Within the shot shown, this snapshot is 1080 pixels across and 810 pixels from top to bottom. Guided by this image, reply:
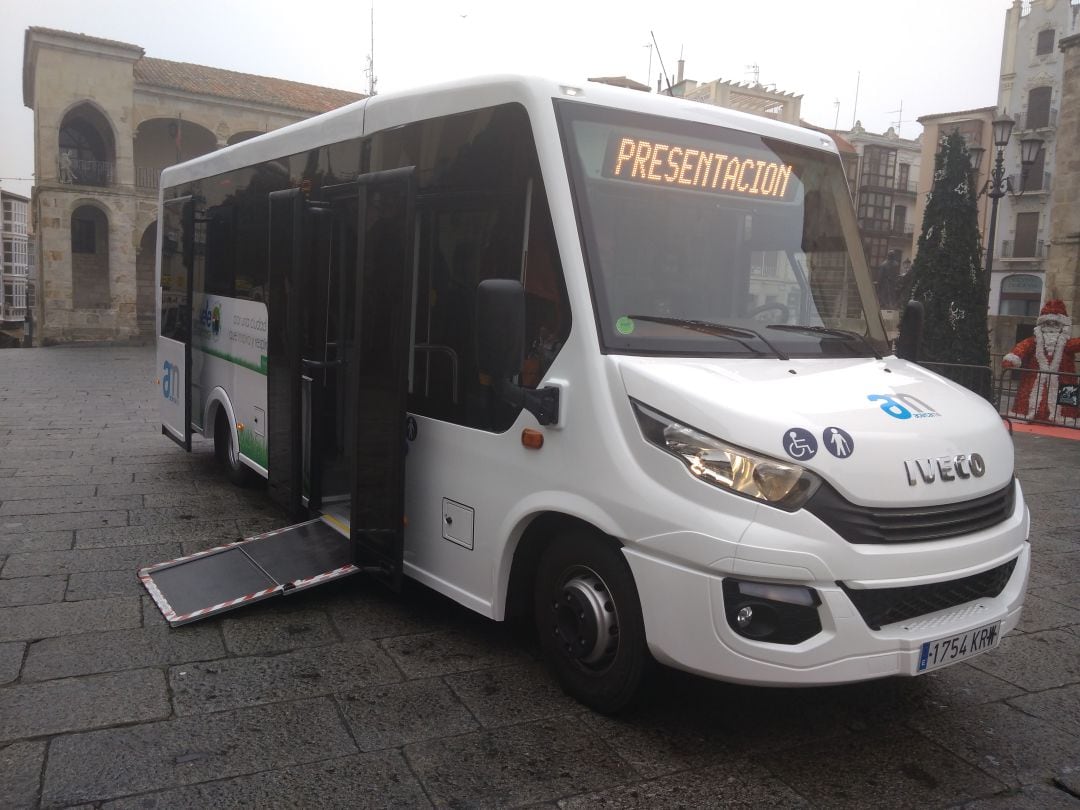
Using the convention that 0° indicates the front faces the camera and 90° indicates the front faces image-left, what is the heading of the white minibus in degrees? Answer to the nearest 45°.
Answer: approximately 315°

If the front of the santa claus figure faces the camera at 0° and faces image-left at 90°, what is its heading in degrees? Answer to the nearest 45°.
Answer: approximately 0°

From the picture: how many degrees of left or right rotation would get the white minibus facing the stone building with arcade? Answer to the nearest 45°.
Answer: approximately 180°

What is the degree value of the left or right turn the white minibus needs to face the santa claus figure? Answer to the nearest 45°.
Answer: approximately 90° to its left

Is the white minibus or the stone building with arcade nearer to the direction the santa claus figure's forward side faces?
the white minibus

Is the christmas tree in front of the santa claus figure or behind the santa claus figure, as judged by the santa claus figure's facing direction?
behind

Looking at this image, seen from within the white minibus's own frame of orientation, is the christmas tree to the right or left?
on its left
